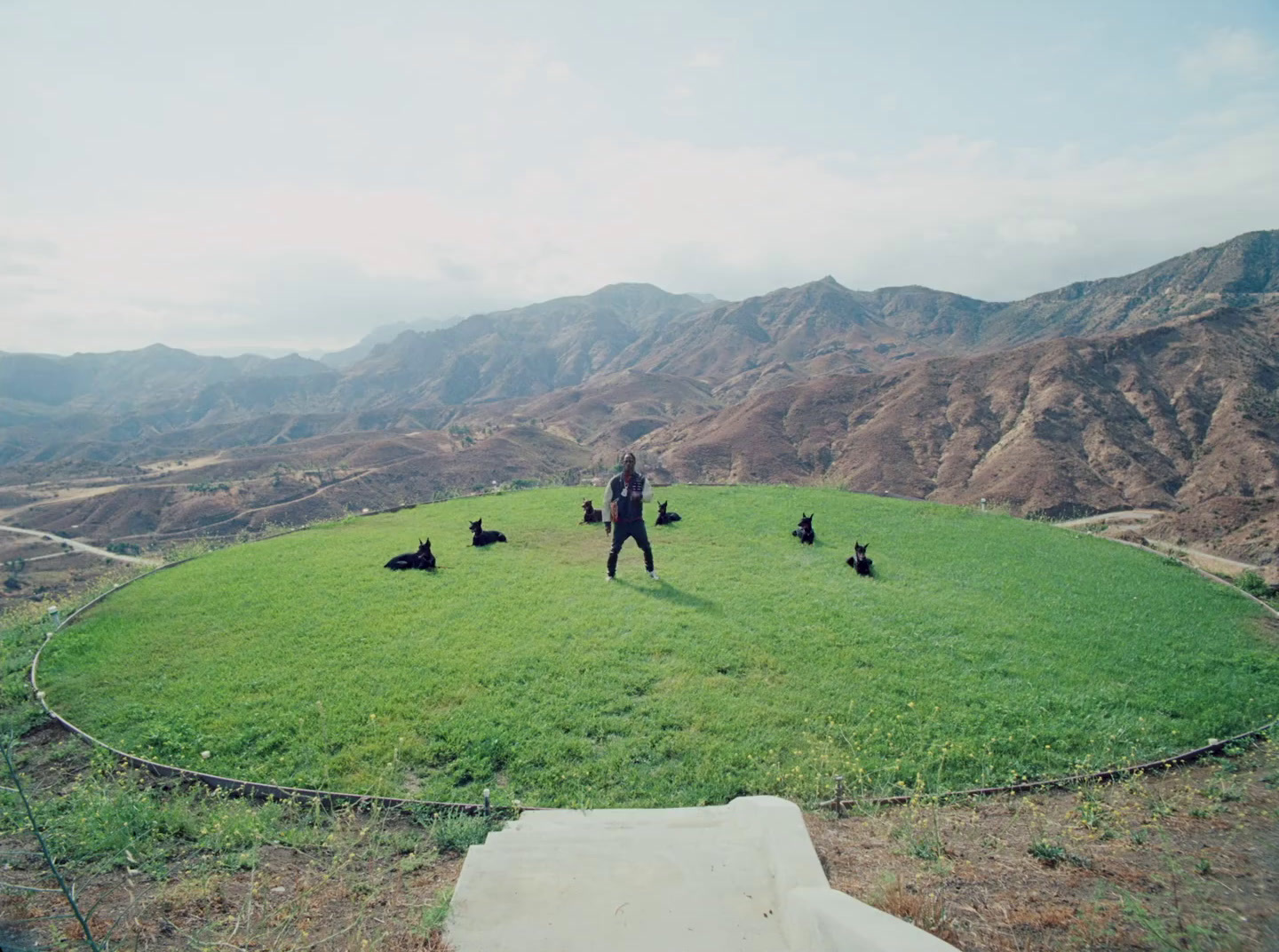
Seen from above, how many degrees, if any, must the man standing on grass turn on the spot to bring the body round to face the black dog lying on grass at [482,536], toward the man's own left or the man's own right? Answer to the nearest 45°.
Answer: approximately 135° to the man's own right

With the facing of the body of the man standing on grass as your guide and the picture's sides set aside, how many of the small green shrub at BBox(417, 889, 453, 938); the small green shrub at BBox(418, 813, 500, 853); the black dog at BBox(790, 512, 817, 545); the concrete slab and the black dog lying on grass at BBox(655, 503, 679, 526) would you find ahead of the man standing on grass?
3

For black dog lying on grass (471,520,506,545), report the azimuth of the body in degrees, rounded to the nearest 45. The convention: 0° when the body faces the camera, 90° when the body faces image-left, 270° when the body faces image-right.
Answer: approximately 45°

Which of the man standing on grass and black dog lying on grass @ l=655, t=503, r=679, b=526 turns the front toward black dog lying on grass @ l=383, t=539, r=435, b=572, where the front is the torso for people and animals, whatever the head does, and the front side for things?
black dog lying on grass @ l=655, t=503, r=679, b=526

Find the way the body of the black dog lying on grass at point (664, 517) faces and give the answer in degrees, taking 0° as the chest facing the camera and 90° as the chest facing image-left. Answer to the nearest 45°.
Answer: approximately 45°

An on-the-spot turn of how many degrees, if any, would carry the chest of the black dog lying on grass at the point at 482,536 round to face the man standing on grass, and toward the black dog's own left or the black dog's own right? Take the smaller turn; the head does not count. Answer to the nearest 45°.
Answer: approximately 90° to the black dog's own left

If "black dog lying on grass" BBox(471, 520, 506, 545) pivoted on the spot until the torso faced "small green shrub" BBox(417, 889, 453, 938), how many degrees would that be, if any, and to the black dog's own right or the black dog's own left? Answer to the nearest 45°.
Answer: approximately 45° to the black dog's own left
